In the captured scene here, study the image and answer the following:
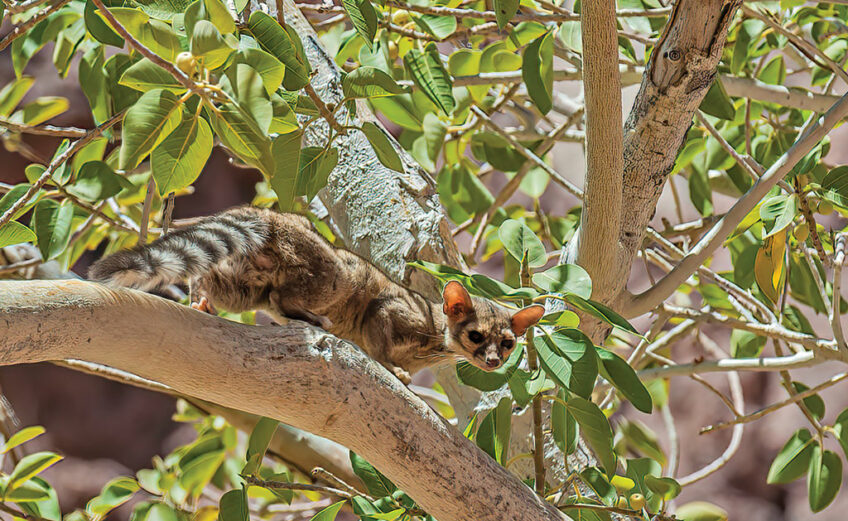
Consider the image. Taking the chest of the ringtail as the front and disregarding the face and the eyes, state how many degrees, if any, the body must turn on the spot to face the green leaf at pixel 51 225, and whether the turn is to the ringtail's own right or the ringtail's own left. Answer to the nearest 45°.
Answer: approximately 180°

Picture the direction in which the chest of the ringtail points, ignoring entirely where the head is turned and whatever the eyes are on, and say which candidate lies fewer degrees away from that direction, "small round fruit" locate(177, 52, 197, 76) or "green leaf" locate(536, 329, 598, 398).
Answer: the green leaf

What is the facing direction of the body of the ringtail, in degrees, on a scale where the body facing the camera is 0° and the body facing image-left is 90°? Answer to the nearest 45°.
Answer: approximately 270°
